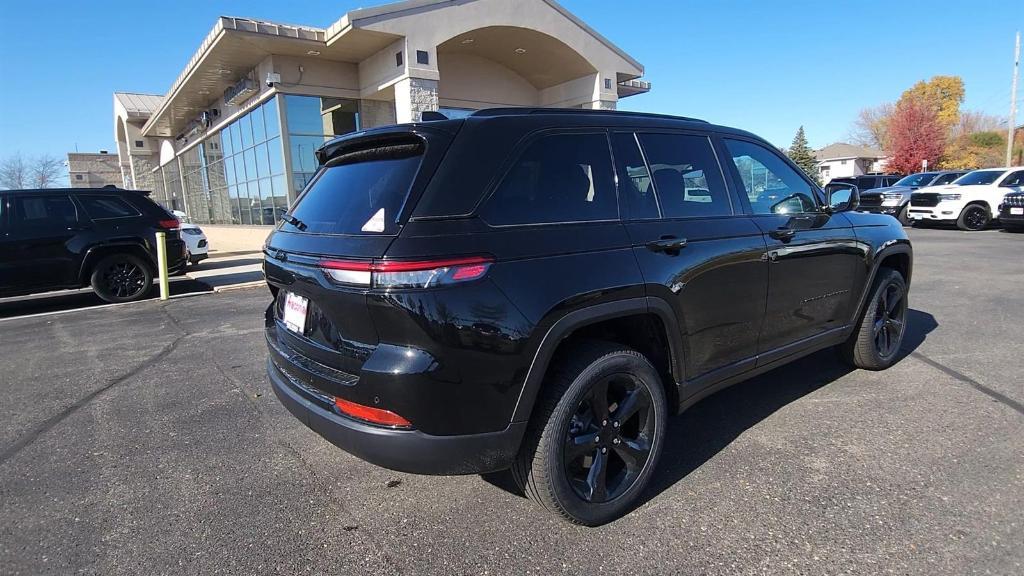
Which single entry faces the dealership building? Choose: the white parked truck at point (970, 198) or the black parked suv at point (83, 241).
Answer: the white parked truck

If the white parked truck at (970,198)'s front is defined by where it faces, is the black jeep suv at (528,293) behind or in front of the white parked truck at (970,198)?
in front

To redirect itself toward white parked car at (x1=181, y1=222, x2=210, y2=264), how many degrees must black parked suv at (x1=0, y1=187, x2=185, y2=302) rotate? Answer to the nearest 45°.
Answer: approximately 135° to its right

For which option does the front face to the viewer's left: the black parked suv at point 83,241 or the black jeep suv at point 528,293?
the black parked suv

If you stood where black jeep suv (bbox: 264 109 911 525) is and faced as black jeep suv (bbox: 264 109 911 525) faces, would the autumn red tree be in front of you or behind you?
in front

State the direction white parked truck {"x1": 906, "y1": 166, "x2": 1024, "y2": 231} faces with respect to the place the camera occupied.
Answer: facing the viewer and to the left of the viewer

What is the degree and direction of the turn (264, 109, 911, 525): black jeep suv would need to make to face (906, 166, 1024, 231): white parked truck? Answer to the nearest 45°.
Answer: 0° — it already faces it

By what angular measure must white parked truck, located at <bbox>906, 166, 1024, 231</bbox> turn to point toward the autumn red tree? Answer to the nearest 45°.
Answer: approximately 135° to its right

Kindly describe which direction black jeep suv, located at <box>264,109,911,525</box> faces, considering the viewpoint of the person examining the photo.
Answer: facing away from the viewer and to the right of the viewer

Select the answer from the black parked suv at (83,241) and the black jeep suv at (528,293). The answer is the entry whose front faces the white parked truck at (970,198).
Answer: the black jeep suv

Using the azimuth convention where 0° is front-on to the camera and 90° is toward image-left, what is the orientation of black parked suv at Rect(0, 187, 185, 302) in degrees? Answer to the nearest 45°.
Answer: approximately 90°

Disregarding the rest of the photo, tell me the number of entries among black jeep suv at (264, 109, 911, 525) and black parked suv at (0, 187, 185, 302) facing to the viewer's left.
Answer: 1

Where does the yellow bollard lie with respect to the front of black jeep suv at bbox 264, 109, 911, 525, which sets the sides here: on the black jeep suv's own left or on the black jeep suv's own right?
on the black jeep suv's own left

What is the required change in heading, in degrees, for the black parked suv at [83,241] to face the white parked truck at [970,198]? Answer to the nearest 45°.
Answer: approximately 180°

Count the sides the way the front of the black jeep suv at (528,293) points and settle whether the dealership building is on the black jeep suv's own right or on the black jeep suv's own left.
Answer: on the black jeep suv's own left
